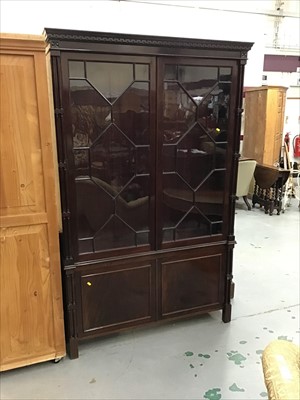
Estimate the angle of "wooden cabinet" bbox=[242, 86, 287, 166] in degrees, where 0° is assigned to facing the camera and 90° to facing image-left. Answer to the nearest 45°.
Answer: approximately 315°

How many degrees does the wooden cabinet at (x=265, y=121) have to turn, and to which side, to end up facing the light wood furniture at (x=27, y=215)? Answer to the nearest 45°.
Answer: approximately 45° to its right
